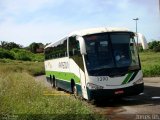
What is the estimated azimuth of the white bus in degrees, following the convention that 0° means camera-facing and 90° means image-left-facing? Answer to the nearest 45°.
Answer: approximately 315°
